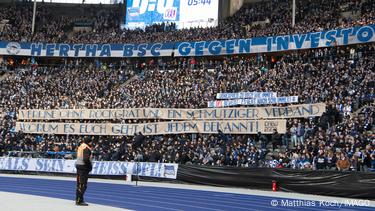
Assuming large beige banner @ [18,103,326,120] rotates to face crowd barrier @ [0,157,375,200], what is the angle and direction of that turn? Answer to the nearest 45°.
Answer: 0° — it already faces it

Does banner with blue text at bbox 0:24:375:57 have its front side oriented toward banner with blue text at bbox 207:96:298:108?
yes

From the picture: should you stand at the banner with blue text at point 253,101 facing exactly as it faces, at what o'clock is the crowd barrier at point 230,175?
The crowd barrier is roughly at 12 o'clock from the banner with blue text.

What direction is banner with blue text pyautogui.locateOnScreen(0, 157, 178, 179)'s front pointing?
toward the camera

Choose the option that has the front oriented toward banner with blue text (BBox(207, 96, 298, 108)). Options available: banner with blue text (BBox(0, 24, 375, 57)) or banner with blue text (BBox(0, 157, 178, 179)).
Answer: banner with blue text (BBox(0, 24, 375, 57))

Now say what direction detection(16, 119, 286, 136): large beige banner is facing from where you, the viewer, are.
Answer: facing the viewer

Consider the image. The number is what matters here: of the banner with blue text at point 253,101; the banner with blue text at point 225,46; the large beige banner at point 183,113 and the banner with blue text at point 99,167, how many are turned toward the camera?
4

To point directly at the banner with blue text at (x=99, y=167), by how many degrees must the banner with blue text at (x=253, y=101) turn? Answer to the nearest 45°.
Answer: approximately 45° to its right
